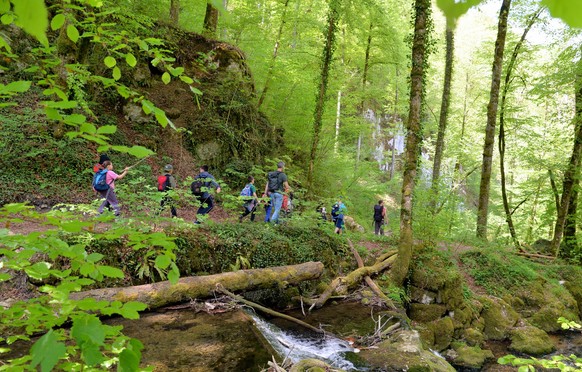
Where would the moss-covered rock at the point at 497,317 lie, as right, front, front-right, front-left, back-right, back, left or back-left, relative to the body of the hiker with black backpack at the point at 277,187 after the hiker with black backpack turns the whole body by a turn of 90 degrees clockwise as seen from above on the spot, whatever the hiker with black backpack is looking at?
front-left

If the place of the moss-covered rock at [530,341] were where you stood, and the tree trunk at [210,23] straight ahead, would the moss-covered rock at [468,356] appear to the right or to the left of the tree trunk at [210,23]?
left

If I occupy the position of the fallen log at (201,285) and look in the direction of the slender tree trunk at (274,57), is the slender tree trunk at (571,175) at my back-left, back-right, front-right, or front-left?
front-right

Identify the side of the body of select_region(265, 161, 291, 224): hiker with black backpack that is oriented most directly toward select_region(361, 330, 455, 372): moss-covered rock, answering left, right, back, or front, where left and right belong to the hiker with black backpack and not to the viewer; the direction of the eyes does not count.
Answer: right

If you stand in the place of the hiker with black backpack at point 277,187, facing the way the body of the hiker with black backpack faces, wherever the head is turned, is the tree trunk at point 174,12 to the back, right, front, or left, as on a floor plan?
left

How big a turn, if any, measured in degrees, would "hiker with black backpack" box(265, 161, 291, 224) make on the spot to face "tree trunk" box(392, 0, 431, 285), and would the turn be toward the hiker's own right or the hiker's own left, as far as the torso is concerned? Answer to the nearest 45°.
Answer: approximately 90° to the hiker's own right

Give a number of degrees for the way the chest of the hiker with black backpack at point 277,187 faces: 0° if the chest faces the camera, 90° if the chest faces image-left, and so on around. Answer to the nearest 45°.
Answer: approximately 225°
